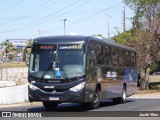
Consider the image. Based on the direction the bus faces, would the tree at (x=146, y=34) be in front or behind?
behind

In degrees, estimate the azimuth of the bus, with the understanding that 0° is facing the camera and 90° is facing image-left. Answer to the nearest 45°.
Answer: approximately 45°
